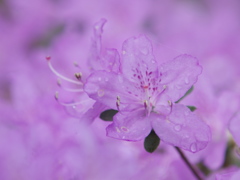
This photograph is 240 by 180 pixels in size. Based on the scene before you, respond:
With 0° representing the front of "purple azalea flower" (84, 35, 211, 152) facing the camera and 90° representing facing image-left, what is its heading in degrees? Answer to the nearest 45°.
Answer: approximately 0°

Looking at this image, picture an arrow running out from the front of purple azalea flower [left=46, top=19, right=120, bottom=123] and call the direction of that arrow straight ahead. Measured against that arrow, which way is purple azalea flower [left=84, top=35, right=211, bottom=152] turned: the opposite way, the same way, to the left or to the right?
to the left

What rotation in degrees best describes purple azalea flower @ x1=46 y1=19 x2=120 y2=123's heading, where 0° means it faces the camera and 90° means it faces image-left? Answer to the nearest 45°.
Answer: approximately 90°
